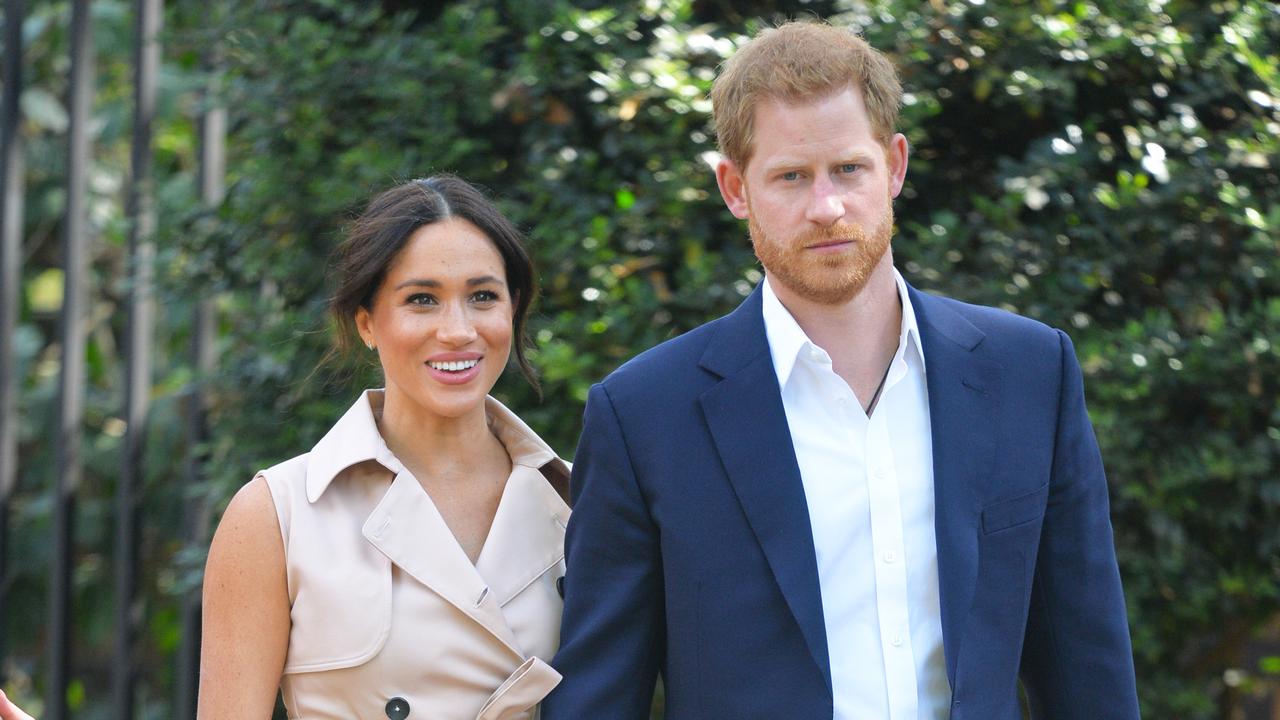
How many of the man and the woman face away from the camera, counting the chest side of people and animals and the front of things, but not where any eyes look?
0

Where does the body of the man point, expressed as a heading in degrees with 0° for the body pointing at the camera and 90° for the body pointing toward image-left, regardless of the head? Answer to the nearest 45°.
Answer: approximately 0°

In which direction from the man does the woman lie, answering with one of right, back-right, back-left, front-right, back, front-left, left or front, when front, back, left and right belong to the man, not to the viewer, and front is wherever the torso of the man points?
right

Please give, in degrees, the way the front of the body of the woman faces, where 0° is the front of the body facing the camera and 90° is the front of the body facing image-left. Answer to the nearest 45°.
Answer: approximately 315°

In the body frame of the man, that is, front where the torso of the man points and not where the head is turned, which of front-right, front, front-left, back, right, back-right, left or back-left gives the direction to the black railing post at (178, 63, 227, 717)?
back-right
